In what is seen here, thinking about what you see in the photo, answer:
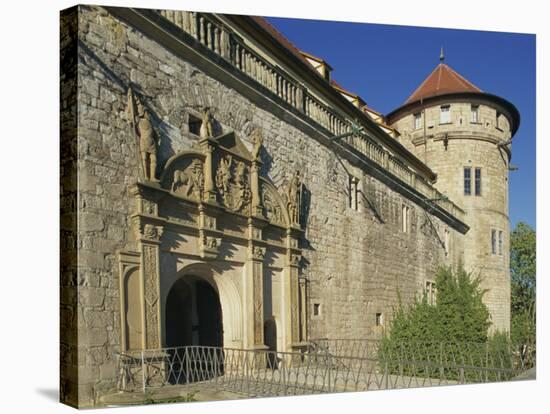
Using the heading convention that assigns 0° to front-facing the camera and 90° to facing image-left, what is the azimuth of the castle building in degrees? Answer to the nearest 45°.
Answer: approximately 315°
